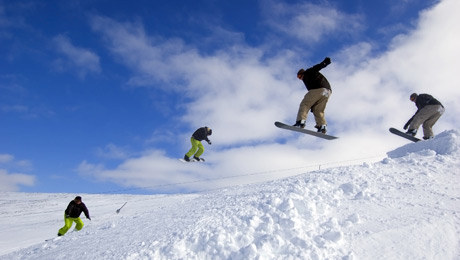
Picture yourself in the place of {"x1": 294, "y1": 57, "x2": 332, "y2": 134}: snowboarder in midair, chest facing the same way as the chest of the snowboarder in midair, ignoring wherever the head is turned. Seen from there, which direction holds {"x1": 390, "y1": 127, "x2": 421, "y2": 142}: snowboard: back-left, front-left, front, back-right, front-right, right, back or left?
right

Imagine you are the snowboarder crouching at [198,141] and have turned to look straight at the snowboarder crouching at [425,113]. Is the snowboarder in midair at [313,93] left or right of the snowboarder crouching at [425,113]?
right

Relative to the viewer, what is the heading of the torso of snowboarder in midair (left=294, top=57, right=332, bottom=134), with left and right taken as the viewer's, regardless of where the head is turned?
facing away from the viewer and to the left of the viewer

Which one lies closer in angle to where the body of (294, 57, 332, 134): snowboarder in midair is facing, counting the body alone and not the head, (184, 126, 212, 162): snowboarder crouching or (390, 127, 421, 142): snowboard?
the snowboarder crouching

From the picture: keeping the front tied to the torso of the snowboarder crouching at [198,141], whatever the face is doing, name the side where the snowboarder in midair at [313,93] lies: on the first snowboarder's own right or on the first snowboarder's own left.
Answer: on the first snowboarder's own right

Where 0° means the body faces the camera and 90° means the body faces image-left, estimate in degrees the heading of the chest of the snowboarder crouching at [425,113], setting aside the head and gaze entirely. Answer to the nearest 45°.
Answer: approximately 90°

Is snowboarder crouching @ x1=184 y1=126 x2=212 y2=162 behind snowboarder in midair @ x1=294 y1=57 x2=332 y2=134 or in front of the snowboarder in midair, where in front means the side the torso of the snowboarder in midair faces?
in front

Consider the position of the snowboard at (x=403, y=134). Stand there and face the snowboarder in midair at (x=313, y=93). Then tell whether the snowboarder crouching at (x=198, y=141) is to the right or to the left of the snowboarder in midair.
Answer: right

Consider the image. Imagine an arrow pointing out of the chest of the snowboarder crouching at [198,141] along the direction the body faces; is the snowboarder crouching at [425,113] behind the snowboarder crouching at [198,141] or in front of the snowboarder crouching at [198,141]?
in front
